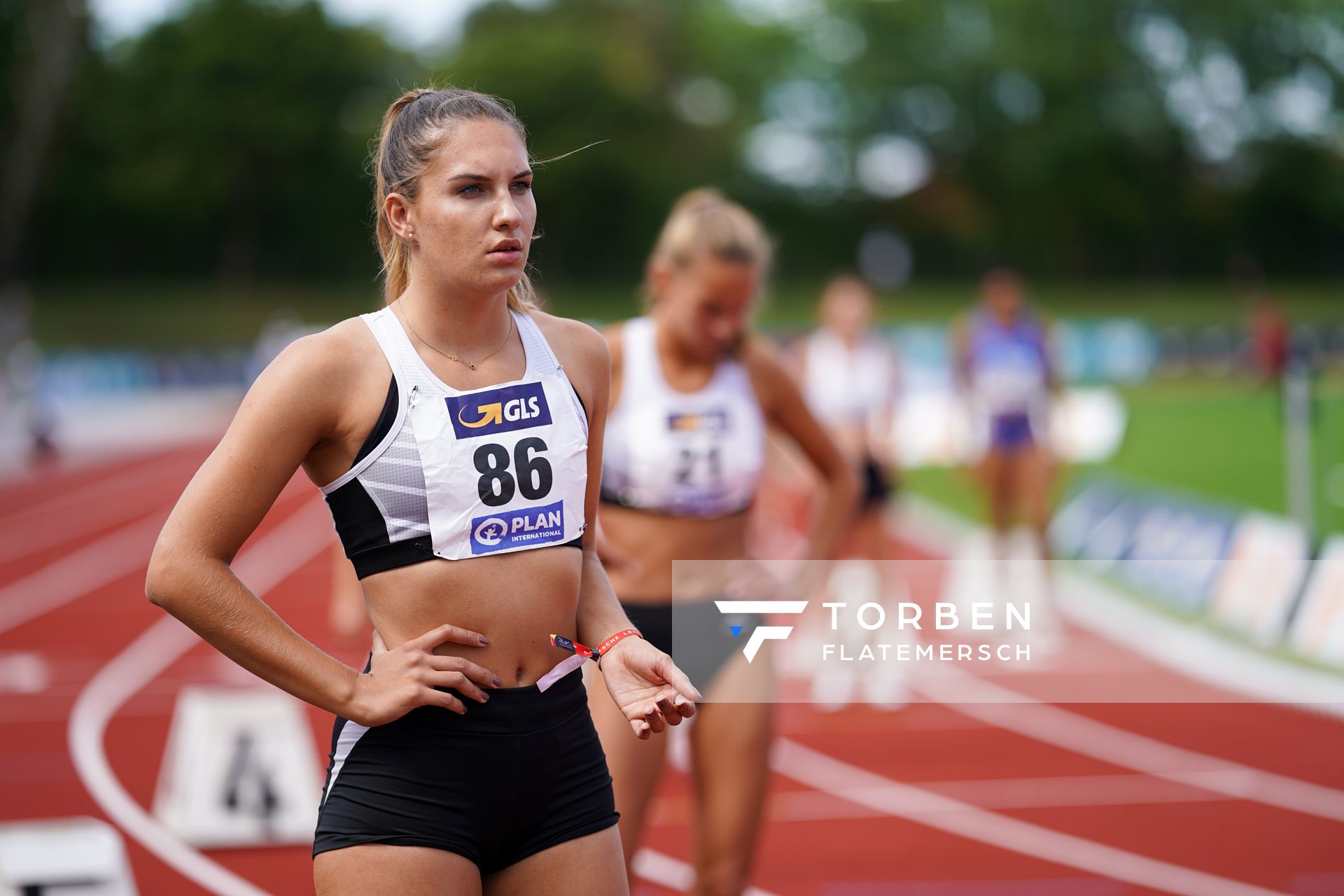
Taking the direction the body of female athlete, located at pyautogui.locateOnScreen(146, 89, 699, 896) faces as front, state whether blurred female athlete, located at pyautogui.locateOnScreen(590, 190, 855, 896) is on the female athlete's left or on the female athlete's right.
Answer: on the female athlete's left

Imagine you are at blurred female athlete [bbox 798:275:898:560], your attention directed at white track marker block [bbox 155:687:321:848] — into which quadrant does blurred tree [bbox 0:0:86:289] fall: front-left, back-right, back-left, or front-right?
back-right

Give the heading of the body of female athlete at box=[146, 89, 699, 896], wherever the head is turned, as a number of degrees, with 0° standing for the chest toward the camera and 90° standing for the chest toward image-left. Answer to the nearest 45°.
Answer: approximately 315°

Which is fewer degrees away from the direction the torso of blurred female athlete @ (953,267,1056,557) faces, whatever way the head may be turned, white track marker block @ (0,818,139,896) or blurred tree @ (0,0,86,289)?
the white track marker block

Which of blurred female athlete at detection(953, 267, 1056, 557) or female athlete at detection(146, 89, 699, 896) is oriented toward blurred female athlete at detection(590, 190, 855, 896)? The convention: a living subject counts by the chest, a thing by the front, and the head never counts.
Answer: blurred female athlete at detection(953, 267, 1056, 557)

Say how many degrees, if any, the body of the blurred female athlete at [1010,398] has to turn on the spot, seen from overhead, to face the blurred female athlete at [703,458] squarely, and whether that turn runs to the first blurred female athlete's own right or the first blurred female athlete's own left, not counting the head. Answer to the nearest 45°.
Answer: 0° — they already face them
